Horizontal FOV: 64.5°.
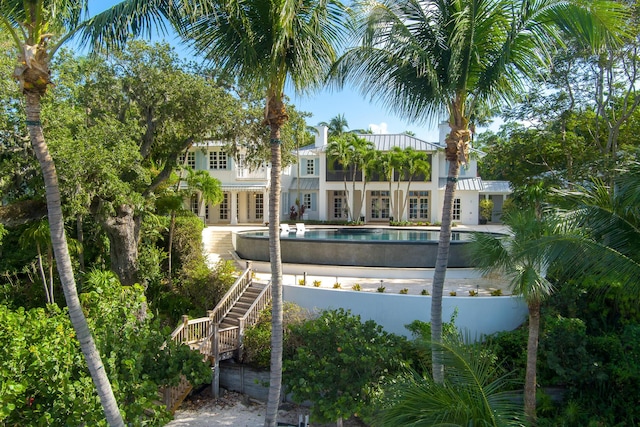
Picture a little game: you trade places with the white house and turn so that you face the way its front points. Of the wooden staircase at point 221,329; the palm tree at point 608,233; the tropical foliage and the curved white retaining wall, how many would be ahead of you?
4

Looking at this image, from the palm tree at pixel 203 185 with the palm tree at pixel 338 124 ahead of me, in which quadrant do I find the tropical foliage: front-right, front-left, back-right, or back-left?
back-right

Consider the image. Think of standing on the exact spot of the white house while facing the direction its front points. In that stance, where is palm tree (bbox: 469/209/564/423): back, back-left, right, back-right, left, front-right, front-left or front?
front

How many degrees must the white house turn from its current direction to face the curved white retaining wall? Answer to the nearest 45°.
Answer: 0° — it already faces it

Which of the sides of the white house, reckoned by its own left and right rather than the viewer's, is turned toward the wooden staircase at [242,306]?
front

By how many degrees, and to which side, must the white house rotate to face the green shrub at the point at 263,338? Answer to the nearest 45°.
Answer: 0° — it already faces it

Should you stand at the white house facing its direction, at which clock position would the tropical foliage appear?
The tropical foliage is roughly at 12 o'clock from the white house.

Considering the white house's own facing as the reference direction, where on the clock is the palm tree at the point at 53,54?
The palm tree is roughly at 12 o'clock from the white house.

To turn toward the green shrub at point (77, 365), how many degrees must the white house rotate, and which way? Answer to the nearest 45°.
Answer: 0° — it already faces it

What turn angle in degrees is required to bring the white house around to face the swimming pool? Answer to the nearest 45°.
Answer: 0° — it already faces it

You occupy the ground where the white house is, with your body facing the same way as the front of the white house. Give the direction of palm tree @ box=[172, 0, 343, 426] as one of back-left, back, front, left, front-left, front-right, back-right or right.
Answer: front

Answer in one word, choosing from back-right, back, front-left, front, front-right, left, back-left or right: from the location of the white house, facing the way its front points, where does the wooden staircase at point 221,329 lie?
front

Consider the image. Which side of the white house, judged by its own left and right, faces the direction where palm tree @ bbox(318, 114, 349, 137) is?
back

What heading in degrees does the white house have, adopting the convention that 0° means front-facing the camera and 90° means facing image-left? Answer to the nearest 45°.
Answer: approximately 0°
